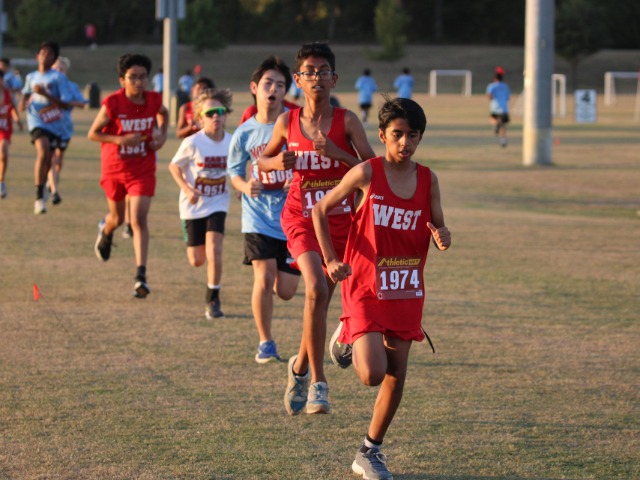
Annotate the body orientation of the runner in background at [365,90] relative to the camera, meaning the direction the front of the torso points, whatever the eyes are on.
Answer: away from the camera

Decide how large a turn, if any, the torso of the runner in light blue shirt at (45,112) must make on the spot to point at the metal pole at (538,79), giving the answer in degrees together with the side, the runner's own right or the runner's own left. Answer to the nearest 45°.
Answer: approximately 135° to the runner's own left

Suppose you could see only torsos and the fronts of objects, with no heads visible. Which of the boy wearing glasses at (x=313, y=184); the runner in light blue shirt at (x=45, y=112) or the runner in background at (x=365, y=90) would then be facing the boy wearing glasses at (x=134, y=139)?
the runner in light blue shirt at (x=45, y=112)

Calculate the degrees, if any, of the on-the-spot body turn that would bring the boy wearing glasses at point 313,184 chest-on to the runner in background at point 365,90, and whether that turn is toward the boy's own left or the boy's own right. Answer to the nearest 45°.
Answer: approximately 180°

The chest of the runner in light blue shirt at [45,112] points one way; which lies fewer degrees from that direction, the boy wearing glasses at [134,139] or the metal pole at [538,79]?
the boy wearing glasses

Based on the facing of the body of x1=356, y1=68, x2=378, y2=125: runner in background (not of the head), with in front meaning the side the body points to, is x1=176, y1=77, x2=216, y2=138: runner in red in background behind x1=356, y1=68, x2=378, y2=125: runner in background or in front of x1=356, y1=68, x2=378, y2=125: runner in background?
behind

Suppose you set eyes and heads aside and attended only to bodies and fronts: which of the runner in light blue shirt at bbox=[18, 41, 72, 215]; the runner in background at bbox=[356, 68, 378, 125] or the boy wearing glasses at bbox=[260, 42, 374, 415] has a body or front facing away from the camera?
the runner in background at bbox=[356, 68, 378, 125]

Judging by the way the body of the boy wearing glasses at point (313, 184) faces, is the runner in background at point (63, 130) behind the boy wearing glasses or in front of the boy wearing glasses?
behind

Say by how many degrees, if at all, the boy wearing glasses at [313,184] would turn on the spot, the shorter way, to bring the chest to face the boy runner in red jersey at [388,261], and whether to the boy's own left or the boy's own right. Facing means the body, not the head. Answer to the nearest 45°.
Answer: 0° — they already face them

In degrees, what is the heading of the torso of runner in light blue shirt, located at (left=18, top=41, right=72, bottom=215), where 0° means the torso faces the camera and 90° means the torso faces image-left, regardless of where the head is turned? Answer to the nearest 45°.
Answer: approximately 0°

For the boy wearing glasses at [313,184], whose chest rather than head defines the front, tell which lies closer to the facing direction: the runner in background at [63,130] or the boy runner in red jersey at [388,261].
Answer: the boy runner in red jersey

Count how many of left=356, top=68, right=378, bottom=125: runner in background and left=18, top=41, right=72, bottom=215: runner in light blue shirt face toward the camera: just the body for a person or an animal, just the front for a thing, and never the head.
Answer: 1

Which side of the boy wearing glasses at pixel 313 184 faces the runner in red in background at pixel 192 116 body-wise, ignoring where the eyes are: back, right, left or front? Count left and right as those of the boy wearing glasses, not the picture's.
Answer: back

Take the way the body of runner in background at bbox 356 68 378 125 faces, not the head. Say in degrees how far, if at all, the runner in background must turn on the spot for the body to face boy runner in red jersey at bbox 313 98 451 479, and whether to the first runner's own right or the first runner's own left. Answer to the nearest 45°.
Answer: approximately 180°

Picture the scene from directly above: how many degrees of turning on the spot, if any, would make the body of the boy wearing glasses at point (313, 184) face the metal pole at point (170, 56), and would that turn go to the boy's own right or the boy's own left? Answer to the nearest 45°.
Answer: approximately 180°
